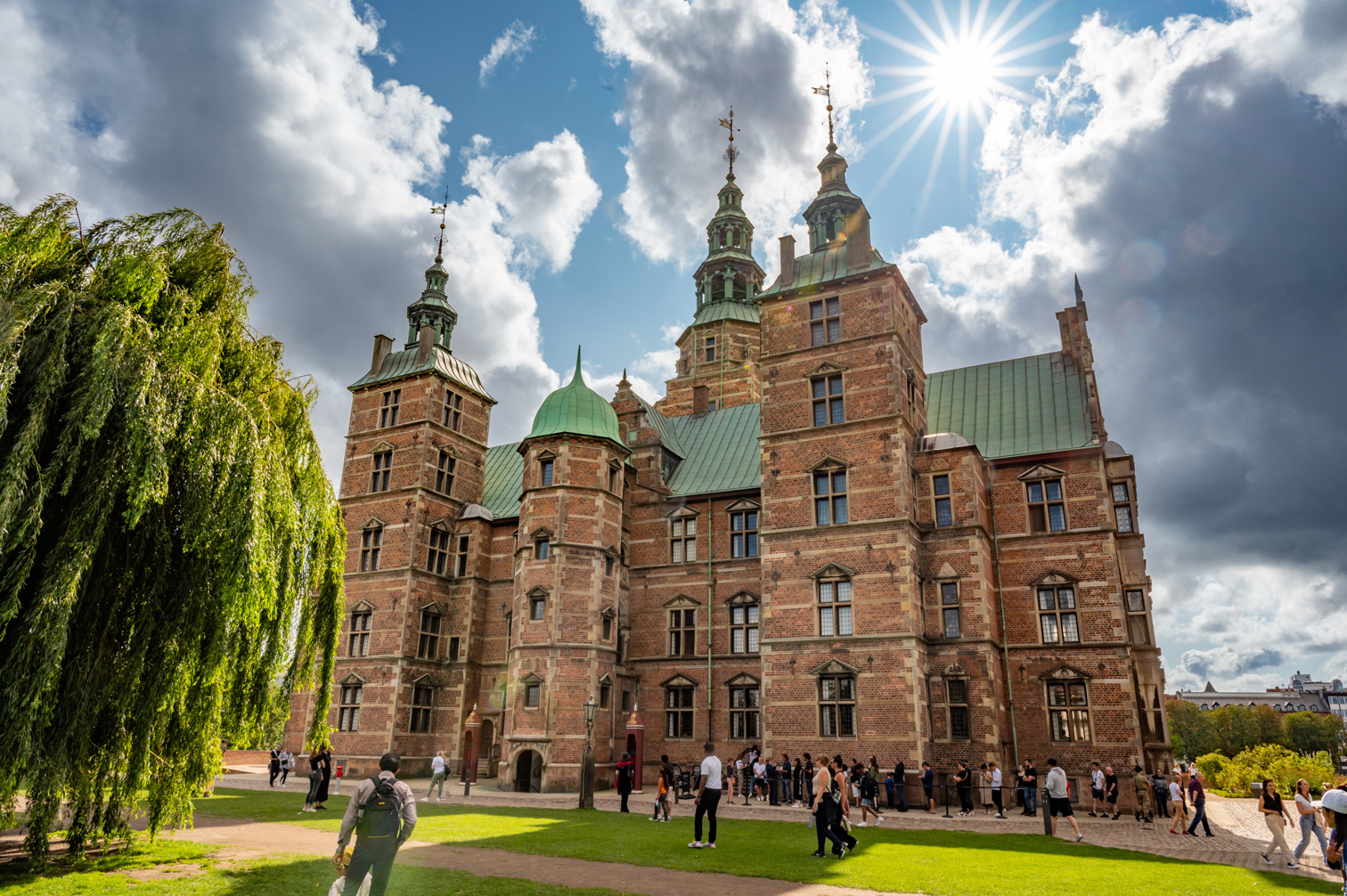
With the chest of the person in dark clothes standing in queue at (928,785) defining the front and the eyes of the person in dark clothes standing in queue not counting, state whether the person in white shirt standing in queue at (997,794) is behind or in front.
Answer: behind

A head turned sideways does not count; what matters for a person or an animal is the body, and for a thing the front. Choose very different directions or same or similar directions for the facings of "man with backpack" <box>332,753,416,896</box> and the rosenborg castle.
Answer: very different directions

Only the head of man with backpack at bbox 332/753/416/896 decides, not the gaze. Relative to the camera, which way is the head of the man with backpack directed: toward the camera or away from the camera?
away from the camera

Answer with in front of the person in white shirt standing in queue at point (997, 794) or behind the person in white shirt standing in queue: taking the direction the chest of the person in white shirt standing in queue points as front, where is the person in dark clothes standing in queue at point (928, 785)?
in front

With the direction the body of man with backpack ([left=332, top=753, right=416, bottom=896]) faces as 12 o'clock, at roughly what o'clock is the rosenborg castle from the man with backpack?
The rosenborg castle is roughly at 1 o'clock from the man with backpack.

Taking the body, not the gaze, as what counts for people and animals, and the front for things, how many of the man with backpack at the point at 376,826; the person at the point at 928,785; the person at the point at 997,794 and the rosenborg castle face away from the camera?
1

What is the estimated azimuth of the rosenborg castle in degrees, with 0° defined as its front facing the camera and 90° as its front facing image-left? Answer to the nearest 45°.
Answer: approximately 0°

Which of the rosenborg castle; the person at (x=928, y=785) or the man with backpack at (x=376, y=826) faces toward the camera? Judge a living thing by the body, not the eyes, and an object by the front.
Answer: the rosenborg castle

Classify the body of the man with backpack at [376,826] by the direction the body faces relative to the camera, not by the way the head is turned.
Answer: away from the camera
